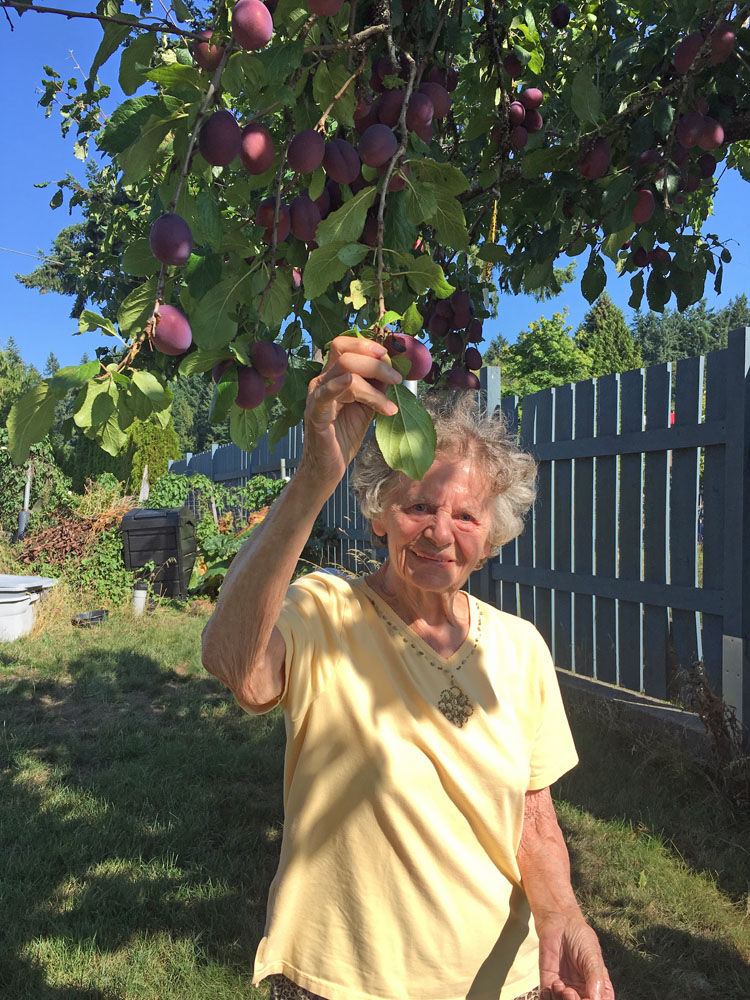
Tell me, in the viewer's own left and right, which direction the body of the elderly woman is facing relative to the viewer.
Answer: facing the viewer

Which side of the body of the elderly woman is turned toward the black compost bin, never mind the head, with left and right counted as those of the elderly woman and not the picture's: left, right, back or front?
back

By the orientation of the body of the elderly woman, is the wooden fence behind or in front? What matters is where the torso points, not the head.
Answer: behind

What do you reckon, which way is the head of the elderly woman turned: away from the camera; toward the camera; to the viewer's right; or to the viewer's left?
toward the camera

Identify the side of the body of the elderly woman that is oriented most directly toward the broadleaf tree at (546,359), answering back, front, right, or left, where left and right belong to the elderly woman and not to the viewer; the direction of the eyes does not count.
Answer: back
